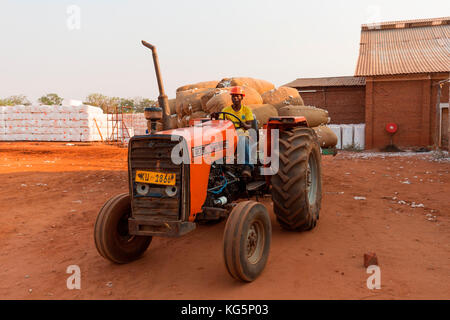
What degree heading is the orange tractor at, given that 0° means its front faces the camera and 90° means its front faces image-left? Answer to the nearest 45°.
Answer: approximately 45°

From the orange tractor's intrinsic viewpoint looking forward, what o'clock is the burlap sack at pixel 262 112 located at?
The burlap sack is roughly at 5 o'clock from the orange tractor.

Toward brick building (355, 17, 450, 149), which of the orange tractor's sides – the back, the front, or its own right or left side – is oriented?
back

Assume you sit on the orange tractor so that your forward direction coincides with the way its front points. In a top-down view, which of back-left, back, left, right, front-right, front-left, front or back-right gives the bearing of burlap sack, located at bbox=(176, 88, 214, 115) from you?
back-right

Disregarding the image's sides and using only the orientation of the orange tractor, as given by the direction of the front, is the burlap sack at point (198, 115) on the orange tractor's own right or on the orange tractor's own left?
on the orange tractor's own right

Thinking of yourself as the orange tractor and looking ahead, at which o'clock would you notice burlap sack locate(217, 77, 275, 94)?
The burlap sack is roughly at 5 o'clock from the orange tractor.

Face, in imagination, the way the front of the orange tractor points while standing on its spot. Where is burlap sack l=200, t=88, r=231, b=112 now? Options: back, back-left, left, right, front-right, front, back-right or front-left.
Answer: back-right

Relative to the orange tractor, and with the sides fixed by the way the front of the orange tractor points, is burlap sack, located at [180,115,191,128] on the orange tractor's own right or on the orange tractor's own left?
on the orange tractor's own right

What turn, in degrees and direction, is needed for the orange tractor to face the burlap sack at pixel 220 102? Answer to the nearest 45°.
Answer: approximately 135° to its right
